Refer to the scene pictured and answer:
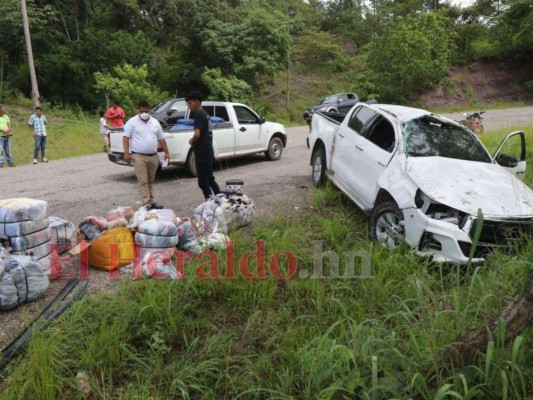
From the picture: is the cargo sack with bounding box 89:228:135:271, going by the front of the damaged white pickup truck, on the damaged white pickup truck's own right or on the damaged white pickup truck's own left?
on the damaged white pickup truck's own right

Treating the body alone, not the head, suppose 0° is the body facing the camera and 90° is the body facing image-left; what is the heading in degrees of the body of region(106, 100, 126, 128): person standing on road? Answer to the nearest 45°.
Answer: approximately 0°

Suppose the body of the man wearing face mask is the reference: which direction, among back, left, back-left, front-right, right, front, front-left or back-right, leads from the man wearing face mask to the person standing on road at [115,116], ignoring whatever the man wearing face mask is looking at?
back

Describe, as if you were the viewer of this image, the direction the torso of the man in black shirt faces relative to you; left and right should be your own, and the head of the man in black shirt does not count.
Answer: facing to the left of the viewer

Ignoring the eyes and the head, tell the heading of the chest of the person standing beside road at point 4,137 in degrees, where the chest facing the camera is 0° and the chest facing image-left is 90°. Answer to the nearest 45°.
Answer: approximately 0°

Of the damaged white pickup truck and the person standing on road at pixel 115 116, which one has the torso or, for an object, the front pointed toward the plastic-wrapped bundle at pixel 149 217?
the person standing on road

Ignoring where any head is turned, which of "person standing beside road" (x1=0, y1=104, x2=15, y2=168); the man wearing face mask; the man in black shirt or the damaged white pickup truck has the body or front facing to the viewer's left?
the man in black shirt

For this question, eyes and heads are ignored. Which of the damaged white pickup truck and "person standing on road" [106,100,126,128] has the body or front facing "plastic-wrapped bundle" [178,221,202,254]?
the person standing on road

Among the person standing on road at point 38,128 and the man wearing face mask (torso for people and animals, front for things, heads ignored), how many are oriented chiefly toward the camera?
2

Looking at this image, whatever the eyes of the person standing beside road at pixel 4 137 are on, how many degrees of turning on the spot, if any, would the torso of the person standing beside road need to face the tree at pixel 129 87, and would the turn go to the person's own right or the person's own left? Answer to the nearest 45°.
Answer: approximately 135° to the person's own left

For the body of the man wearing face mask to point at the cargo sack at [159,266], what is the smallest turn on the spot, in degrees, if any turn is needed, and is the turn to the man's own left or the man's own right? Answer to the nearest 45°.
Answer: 0° — they already face it

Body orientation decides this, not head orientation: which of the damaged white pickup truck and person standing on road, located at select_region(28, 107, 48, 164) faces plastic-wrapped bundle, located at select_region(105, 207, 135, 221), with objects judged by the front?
the person standing on road

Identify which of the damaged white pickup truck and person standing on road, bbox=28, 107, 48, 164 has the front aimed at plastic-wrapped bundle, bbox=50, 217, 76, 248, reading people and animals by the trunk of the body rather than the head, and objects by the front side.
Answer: the person standing on road

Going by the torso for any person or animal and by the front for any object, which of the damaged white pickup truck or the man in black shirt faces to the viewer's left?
the man in black shirt
